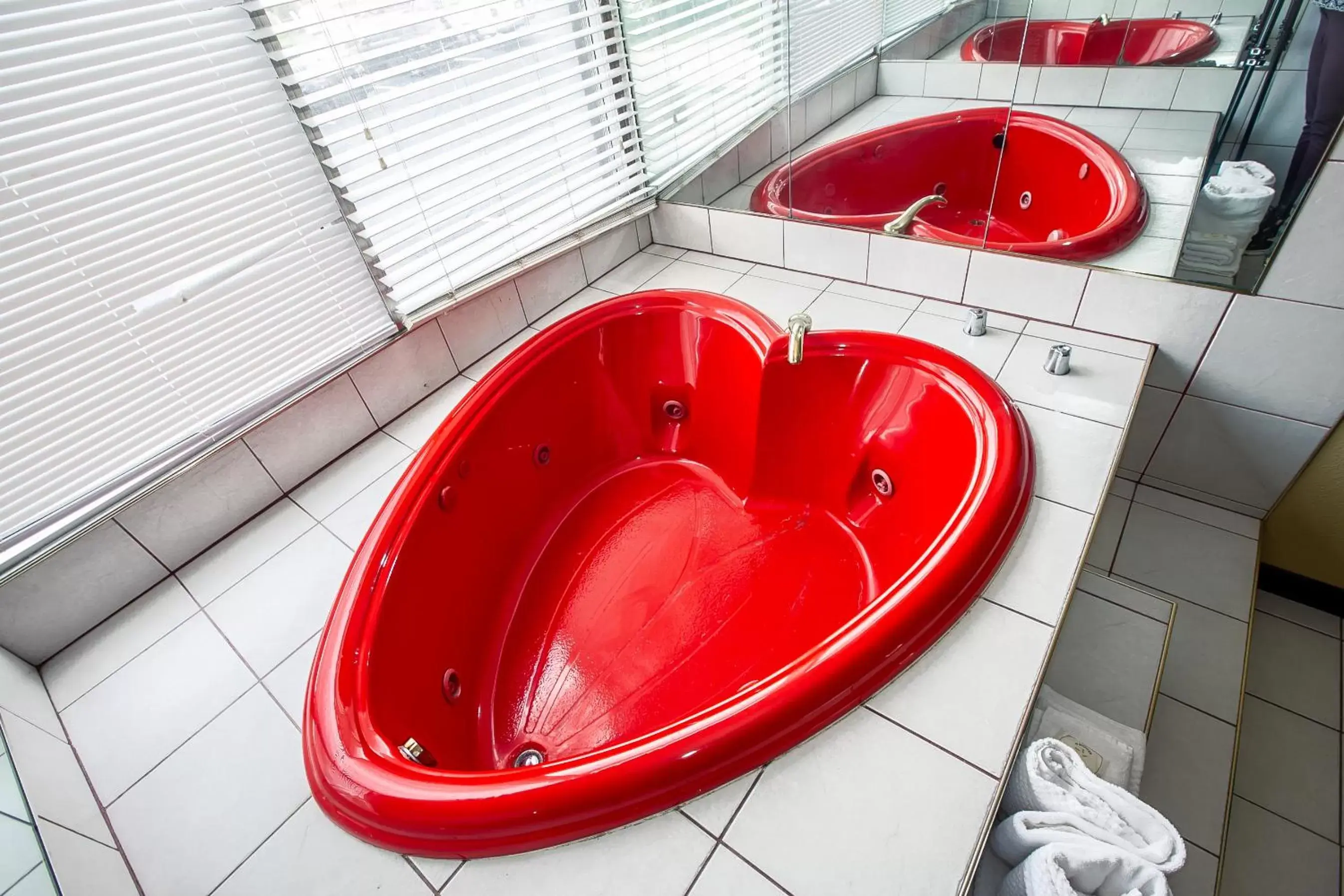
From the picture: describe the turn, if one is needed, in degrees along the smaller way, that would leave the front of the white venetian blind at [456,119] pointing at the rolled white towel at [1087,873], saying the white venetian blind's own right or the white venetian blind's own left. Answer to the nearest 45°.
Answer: approximately 45° to the white venetian blind's own right

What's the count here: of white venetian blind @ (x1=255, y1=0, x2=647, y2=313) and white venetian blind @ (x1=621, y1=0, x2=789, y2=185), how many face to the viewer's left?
0

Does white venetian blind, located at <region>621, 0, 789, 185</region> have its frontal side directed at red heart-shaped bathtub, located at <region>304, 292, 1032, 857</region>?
no

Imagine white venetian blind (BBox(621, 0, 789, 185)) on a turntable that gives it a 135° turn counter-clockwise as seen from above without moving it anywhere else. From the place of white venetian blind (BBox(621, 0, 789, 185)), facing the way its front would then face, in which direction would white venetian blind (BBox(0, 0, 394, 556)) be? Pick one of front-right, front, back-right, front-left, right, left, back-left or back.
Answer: back-left

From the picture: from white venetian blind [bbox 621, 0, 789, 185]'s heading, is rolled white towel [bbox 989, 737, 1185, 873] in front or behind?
in front

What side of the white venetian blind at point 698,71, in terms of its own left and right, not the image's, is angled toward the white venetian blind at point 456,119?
right

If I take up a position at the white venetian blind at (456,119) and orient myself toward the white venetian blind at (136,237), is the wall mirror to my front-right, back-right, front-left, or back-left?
back-left

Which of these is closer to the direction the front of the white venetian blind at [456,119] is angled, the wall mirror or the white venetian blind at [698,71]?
the wall mirror

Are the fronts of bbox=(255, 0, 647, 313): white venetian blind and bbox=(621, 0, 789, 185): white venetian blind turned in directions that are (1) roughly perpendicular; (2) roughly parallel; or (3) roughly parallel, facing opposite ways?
roughly parallel

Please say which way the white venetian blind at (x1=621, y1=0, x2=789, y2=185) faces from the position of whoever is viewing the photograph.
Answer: facing the viewer and to the right of the viewer
